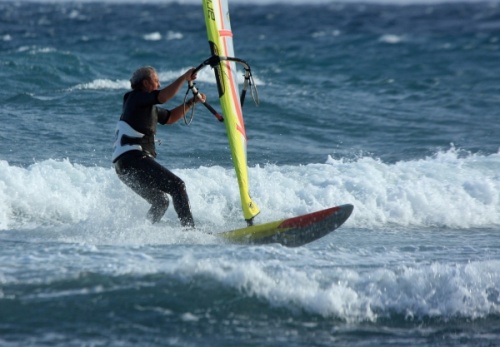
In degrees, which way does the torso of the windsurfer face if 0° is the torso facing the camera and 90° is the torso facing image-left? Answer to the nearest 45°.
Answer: approximately 270°
